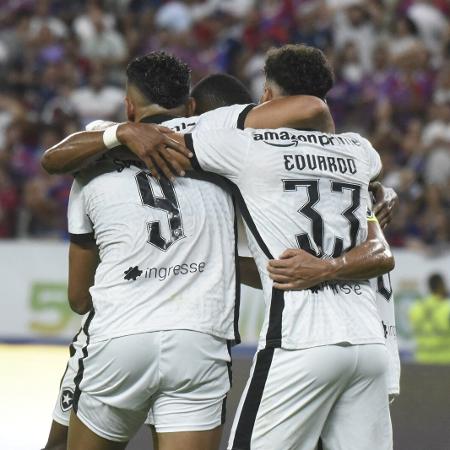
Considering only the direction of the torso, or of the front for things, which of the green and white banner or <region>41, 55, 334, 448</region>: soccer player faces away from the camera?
the soccer player

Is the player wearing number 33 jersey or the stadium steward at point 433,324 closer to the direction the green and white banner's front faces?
the player wearing number 33 jersey

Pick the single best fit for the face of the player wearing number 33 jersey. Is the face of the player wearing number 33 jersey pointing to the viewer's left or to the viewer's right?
to the viewer's left

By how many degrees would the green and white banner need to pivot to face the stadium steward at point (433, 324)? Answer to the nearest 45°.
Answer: approximately 90° to its left

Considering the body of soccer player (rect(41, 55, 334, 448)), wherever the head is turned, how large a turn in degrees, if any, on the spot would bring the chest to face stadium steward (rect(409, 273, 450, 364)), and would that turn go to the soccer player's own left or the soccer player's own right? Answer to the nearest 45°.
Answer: approximately 45° to the soccer player's own right

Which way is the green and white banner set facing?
toward the camera

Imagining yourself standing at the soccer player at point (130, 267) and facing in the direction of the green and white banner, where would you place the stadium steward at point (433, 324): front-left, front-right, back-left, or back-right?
front-right

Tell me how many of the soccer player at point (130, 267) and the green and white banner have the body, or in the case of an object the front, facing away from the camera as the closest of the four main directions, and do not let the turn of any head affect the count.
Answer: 1

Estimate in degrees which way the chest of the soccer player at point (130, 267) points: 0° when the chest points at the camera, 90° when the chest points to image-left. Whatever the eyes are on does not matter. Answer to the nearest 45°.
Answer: approximately 180°

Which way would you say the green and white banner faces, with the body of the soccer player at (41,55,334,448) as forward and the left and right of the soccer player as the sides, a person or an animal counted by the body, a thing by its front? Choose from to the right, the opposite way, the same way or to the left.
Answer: the opposite way
